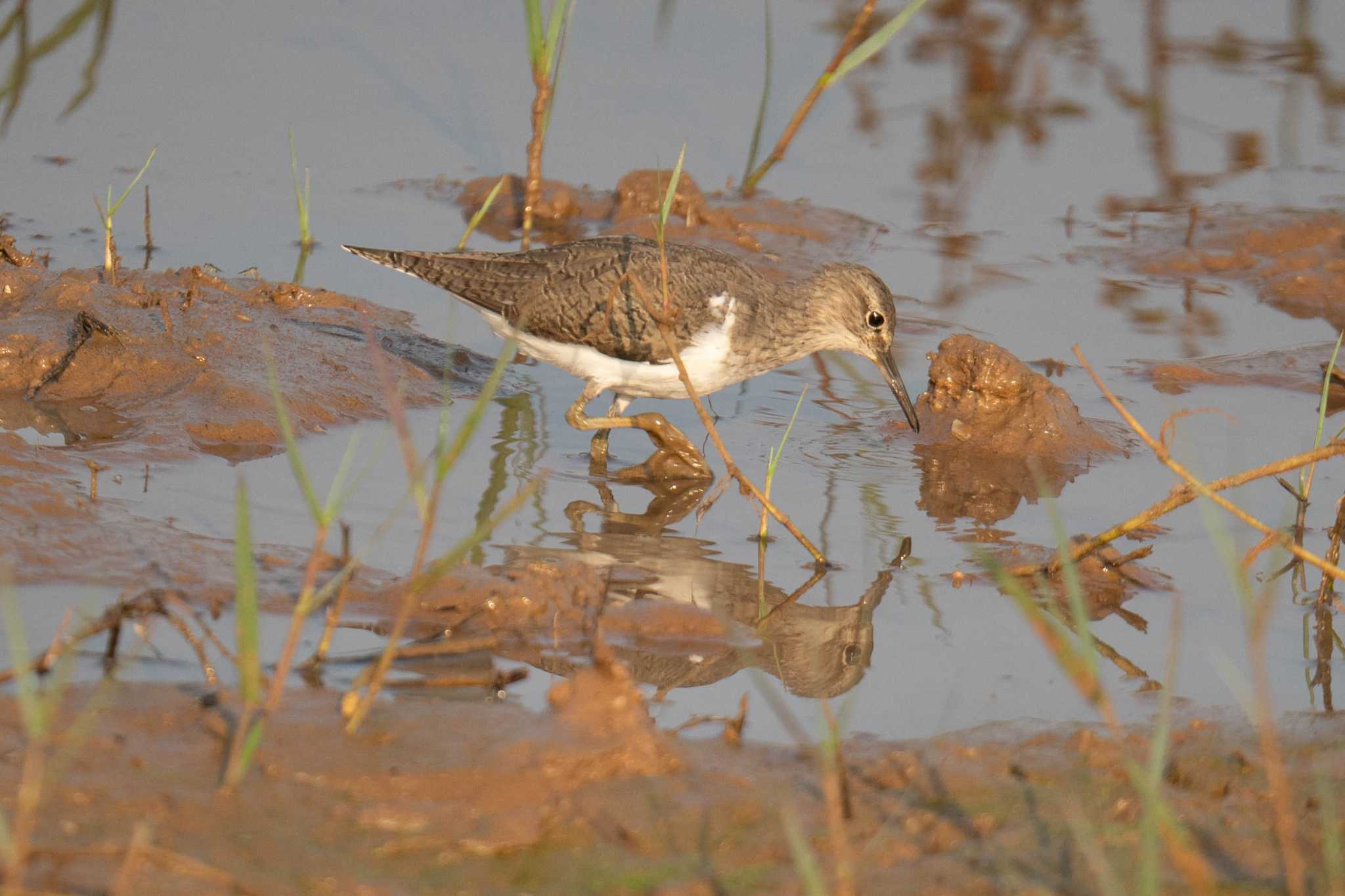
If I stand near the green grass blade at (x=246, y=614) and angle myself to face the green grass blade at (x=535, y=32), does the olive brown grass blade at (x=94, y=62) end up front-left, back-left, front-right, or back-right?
front-left

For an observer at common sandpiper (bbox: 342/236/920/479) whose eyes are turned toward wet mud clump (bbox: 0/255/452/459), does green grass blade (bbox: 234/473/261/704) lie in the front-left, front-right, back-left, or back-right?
front-left

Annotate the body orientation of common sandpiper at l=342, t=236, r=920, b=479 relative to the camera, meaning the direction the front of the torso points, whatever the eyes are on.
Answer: to the viewer's right

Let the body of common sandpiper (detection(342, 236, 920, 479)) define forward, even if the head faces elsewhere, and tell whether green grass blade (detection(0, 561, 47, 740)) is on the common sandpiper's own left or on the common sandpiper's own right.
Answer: on the common sandpiper's own right

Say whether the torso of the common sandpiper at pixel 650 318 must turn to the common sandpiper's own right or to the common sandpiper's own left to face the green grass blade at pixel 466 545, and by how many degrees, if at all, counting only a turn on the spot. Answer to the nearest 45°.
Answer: approximately 90° to the common sandpiper's own right

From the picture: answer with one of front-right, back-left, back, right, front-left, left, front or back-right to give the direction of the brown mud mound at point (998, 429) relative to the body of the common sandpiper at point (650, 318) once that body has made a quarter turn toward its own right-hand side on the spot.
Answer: left

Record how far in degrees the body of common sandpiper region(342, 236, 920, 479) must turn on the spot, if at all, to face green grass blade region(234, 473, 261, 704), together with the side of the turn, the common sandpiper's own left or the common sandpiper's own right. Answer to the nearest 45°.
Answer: approximately 90° to the common sandpiper's own right

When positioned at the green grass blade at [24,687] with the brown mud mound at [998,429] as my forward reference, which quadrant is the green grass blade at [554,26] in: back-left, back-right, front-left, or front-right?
front-left

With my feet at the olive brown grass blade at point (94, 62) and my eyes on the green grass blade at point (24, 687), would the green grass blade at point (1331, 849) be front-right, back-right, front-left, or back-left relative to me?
front-left

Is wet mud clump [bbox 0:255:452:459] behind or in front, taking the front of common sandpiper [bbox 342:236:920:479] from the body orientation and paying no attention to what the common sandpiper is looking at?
behind
